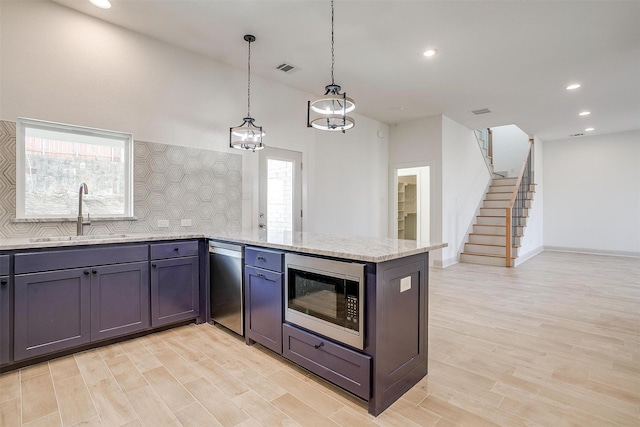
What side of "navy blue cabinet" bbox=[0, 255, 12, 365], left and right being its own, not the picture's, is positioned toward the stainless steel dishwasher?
left

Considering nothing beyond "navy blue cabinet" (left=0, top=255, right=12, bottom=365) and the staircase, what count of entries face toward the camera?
2

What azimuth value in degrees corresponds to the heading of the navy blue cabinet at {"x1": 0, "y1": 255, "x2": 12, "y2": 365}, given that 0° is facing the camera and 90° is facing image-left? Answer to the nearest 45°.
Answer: approximately 0°

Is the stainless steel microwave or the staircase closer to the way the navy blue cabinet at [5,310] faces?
the stainless steel microwave

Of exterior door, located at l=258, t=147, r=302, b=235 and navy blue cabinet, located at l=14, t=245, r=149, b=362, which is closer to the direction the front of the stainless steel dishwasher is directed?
the navy blue cabinet

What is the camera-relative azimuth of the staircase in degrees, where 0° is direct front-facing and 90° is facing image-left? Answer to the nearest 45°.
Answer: approximately 0°
